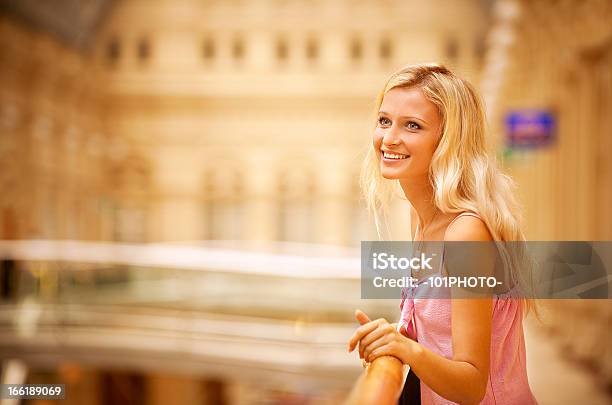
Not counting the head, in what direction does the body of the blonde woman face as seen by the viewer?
to the viewer's left
